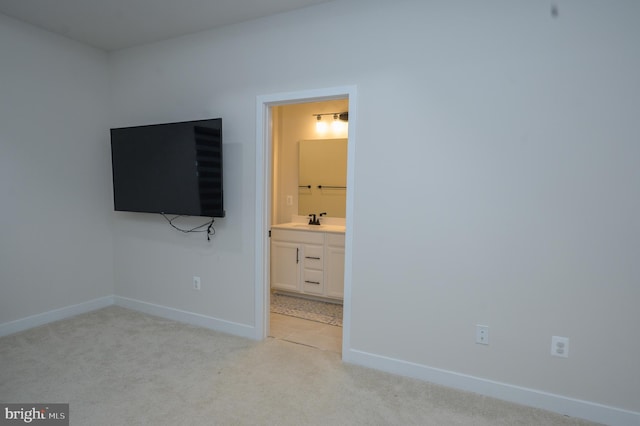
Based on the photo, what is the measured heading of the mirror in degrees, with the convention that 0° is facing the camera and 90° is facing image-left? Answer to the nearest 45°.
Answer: approximately 45°

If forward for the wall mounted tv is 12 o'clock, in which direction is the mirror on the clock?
The mirror is roughly at 7 o'clock from the wall mounted tv.

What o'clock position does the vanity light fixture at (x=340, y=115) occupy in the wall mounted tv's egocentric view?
The vanity light fixture is roughly at 7 o'clock from the wall mounted tv.

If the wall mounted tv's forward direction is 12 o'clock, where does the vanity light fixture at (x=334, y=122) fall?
The vanity light fixture is roughly at 7 o'clock from the wall mounted tv.

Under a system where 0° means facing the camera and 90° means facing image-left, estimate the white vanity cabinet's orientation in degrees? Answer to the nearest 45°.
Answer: approximately 45°
